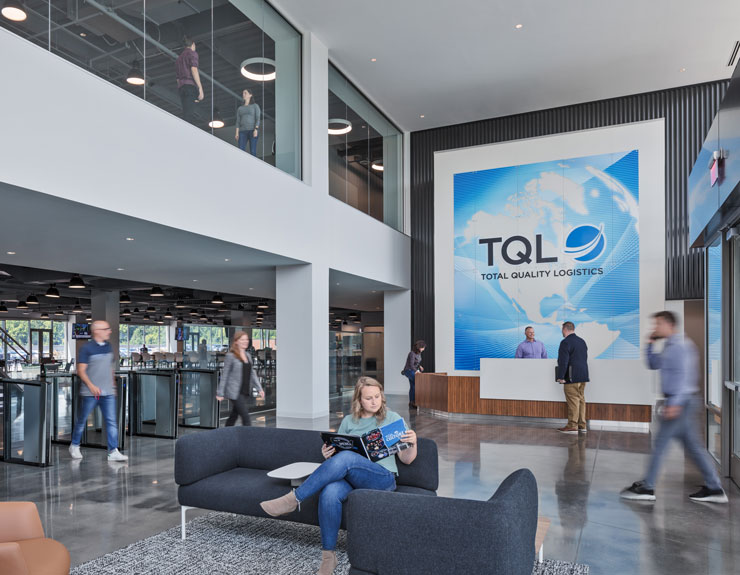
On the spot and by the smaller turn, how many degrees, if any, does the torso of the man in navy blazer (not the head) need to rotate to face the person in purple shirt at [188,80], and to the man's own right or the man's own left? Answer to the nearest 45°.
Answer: approximately 90° to the man's own left

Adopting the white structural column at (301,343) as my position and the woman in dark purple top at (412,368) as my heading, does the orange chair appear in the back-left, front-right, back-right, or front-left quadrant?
back-right

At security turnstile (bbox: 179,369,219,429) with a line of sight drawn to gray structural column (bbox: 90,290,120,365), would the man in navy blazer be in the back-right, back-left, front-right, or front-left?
back-right

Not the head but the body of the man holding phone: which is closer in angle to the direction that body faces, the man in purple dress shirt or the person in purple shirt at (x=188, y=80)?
the person in purple shirt

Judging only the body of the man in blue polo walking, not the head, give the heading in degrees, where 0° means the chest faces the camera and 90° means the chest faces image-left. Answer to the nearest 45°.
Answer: approximately 270°

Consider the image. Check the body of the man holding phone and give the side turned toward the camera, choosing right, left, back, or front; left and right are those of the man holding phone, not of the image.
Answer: left
